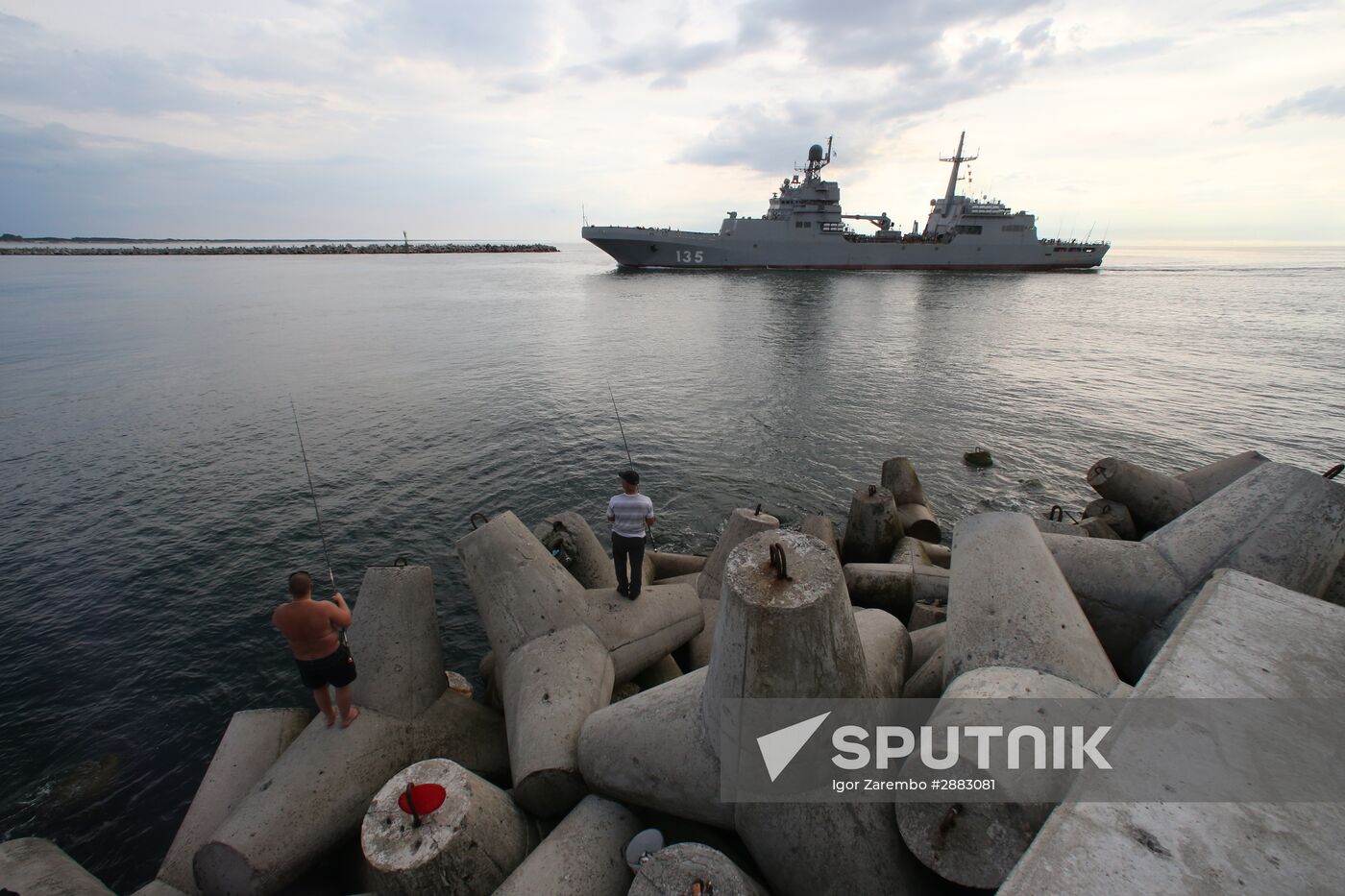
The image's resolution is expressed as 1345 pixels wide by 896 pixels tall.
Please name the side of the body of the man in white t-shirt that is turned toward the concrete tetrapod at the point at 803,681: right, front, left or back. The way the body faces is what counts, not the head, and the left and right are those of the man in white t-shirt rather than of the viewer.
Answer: back

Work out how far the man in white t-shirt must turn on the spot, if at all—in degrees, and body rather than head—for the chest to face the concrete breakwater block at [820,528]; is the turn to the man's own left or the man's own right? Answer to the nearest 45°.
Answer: approximately 45° to the man's own right

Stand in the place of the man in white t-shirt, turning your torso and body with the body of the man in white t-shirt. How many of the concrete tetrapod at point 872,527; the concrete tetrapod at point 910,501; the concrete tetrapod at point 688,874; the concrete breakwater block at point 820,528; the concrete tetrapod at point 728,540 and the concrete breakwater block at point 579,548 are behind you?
1

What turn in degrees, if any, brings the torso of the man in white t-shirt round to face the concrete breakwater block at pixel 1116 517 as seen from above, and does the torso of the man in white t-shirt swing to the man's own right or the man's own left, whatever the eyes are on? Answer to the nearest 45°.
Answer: approximately 90° to the man's own right

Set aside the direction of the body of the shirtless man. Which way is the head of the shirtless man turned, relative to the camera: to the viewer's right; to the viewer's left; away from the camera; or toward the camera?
away from the camera

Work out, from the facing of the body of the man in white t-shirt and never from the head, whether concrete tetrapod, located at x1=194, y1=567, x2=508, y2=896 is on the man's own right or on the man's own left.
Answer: on the man's own left

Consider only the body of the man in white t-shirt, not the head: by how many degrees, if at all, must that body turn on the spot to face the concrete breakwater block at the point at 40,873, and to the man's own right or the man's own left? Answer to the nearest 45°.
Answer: approximately 135° to the man's own left

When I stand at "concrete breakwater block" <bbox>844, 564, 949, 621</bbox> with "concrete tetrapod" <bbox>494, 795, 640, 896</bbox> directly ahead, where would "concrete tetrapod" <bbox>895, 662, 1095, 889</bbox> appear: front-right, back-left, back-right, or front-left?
front-left

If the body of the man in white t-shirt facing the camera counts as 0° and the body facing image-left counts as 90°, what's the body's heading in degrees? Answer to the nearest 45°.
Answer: approximately 180°

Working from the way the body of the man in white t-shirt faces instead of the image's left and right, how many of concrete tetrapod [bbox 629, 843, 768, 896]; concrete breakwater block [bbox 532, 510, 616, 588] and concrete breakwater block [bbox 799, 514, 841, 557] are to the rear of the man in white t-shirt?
1

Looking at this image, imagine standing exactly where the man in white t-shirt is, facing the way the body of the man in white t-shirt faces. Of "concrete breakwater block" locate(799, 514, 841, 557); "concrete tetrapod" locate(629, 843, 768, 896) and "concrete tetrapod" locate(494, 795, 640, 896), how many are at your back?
2

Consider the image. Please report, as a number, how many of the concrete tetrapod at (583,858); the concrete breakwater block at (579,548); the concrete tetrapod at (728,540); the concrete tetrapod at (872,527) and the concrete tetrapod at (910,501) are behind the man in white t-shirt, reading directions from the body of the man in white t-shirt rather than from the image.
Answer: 1

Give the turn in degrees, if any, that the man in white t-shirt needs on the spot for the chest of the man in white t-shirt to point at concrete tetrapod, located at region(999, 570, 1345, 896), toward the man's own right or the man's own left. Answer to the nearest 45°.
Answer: approximately 135° to the man's own right

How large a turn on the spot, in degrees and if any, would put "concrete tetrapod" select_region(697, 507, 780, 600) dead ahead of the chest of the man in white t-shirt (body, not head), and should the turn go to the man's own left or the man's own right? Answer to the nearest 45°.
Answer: approximately 45° to the man's own right

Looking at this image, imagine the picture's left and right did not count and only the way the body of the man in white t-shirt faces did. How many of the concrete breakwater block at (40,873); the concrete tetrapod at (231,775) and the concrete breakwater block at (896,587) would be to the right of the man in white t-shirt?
1

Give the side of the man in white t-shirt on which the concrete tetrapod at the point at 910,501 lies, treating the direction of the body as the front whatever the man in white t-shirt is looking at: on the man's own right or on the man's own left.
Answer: on the man's own right

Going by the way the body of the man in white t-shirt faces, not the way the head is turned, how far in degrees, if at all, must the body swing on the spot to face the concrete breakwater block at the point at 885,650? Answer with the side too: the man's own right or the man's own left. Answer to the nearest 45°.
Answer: approximately 135° to the man's own right

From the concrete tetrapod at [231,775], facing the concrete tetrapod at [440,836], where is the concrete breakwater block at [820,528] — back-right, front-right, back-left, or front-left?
front-left

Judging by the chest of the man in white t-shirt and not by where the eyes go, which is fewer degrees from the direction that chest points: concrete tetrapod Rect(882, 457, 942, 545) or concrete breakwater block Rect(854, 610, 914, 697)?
the concrete tetrapod
